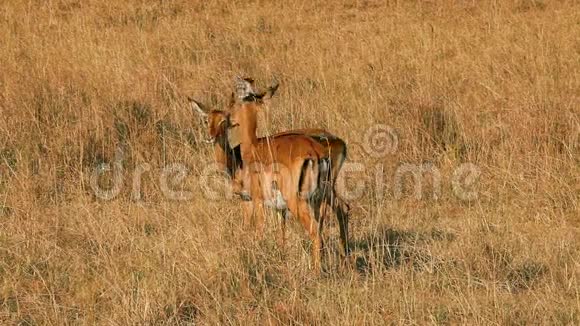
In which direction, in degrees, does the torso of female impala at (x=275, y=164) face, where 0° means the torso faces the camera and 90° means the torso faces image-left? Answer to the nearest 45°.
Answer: approximately 90°
